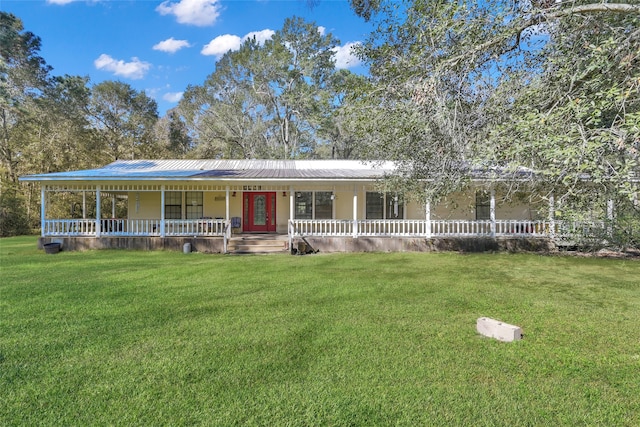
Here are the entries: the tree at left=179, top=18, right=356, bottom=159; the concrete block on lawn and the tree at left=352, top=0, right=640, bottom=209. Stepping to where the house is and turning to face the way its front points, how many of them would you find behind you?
1

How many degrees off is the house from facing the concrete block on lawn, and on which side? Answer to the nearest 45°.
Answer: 0° — it already faces it

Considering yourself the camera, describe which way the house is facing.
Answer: facing the viewer

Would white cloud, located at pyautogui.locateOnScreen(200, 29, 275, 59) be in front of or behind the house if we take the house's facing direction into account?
behind

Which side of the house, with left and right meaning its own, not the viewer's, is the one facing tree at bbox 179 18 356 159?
back

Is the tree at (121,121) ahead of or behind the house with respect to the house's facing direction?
behind

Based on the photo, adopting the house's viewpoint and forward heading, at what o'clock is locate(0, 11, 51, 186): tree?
The tree is roughly at 4 o'clock from the house.

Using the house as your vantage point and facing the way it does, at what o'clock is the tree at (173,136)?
The tree is roughly at 5 o'clock from the house.
